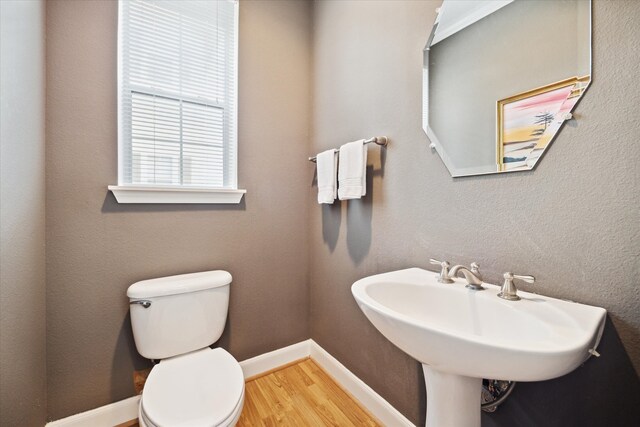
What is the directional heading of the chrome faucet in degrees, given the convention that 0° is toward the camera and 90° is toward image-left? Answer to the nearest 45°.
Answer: approximately 45°

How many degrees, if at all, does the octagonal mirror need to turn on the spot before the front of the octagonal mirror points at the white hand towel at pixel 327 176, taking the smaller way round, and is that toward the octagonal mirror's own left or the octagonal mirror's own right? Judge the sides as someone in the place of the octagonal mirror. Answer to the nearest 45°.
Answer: approximately 45° to the octagonal mirror's own right

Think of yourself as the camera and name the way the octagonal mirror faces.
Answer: facing the viewer and to the left of the viewer

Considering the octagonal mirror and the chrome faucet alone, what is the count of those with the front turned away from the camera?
0

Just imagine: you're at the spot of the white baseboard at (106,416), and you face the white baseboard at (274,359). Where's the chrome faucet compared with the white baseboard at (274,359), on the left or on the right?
right

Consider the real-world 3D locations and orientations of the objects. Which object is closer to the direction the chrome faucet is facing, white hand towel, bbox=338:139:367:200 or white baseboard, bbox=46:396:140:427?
the white baseboard

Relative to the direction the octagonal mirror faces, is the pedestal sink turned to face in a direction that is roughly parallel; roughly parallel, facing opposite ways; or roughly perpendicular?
roughly parallel

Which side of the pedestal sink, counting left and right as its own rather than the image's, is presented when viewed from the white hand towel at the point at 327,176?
right

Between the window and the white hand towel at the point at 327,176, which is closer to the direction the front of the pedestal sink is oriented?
the window
